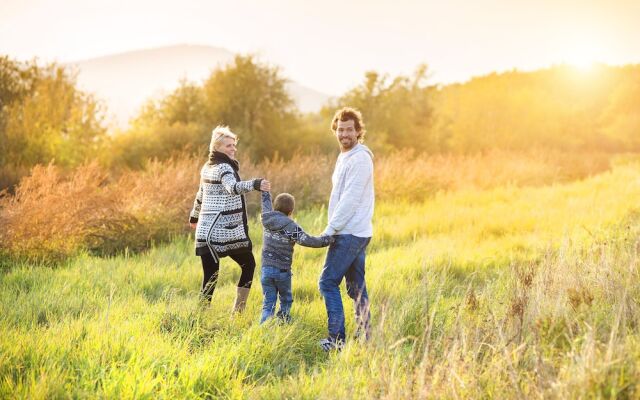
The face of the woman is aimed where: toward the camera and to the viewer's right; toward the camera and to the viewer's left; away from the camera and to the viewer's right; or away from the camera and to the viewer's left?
toward the camera and to the viewer's right

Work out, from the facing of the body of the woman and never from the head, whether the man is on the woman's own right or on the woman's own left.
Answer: on the woman's own right

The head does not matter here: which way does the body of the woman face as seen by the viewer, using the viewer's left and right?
facing away from the viewer and to the right of the viewer

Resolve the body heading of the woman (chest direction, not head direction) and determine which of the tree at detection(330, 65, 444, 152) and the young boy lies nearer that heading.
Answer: the tree

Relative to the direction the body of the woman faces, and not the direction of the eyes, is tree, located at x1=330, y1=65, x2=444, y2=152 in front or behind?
in front

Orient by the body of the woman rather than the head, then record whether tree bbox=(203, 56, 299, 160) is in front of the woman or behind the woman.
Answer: in front

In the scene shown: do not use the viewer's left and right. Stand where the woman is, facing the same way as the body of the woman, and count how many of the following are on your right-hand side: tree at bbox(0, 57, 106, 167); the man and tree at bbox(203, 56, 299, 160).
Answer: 1
